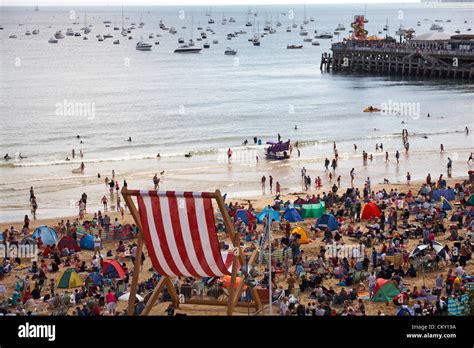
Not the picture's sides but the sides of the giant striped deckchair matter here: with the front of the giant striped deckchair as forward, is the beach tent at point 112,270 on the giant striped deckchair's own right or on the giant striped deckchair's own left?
on the giant striped deckchair's own left

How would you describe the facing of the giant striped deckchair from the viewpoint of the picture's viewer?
facing away from the viewer and to the right of the viewer

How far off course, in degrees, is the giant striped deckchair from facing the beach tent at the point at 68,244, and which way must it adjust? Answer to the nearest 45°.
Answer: approximately 45° to its left

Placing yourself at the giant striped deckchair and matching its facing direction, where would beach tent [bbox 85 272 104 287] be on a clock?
The beach tent is roughly at 10 o'clock from the giant striped deckchair.

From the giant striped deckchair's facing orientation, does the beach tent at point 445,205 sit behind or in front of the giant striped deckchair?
in front

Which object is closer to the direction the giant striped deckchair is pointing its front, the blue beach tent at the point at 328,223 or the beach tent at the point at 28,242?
the blue beach tent

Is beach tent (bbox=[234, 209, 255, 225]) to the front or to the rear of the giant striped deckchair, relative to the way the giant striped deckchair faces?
to the front

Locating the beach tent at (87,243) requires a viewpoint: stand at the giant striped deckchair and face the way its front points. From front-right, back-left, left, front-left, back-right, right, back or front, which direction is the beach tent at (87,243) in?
front-left

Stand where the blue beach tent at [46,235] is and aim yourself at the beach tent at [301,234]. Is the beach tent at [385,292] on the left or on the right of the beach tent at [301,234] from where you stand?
right

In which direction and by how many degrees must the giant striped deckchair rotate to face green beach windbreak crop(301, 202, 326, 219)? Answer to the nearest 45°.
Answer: approximately 45° to its left

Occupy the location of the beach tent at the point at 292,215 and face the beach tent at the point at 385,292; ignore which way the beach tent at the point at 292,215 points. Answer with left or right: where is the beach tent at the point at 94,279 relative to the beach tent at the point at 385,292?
right

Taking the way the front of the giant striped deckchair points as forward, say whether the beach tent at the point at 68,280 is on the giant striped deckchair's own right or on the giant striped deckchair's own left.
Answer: on the giant striped deckchair's own left
